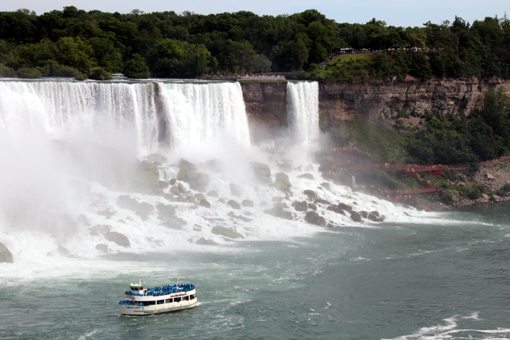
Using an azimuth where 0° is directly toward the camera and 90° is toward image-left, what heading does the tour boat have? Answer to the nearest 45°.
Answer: approximately 90°
